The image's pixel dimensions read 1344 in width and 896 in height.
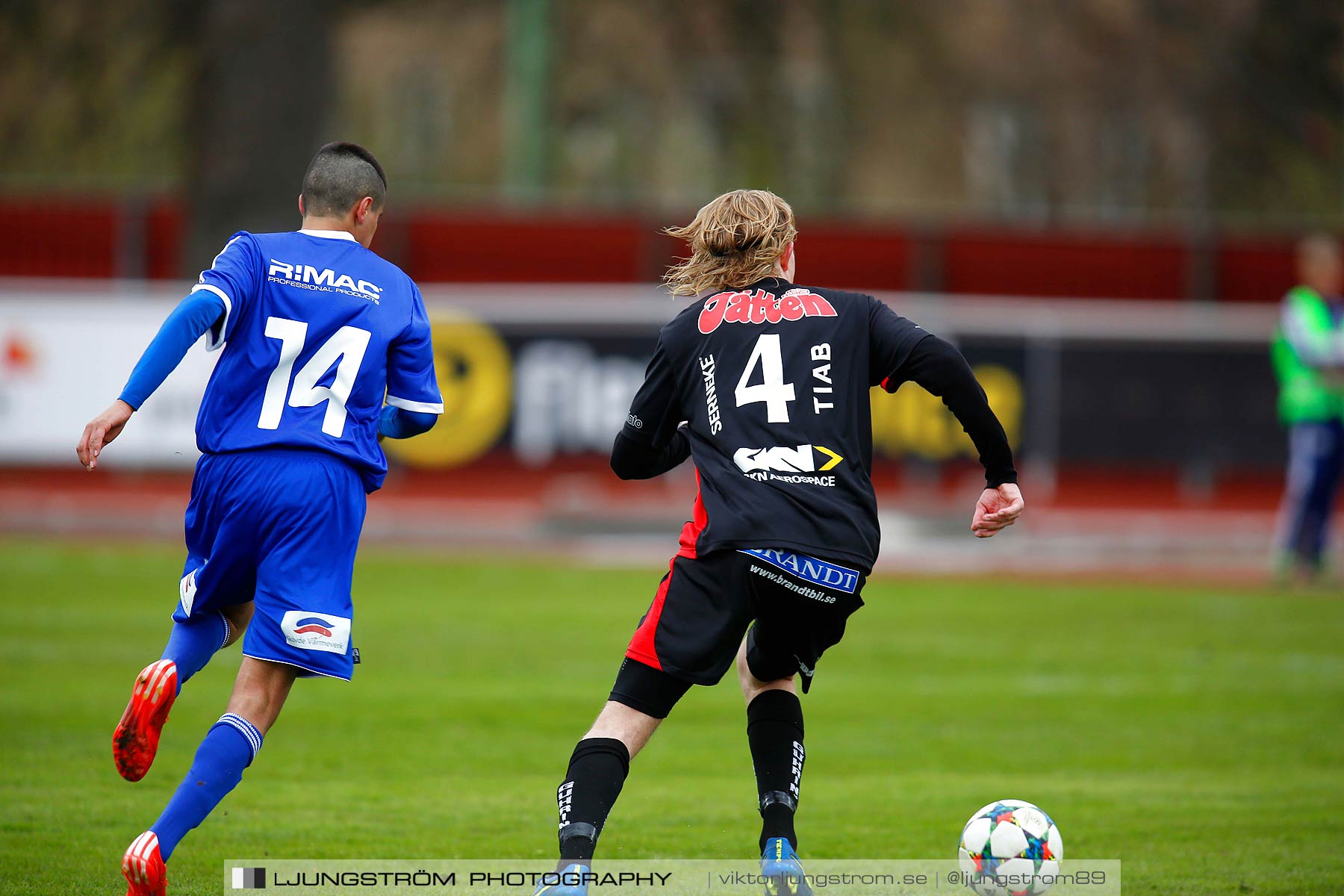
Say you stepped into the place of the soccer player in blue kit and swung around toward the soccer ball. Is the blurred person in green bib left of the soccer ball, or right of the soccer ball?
left

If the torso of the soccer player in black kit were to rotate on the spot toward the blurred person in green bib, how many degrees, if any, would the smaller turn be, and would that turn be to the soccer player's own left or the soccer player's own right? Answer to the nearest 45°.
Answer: approximately 45° to the soccer player's own right

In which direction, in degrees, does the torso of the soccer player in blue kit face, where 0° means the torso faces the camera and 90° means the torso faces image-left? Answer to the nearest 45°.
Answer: approximately 225°

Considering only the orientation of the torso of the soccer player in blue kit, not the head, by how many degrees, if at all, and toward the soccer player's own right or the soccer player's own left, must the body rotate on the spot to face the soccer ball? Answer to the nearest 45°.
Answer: approximately 45° to the soccer player's own right

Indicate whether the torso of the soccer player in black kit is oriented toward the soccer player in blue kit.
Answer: no

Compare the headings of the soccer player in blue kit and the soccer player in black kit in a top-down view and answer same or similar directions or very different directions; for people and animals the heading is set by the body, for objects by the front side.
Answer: same or similar directions

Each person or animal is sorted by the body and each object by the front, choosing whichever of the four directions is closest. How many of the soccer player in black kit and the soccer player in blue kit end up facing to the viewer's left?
0

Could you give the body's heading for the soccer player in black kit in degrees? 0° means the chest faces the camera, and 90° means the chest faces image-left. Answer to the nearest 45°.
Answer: approximately 180°

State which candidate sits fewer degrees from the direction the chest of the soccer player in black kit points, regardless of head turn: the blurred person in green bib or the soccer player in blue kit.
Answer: the blurred person in green bib

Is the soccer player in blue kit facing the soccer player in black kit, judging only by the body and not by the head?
no

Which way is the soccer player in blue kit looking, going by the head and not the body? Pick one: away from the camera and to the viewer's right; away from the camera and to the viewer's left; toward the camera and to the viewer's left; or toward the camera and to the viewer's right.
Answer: away from the camera and to the viewer's right
